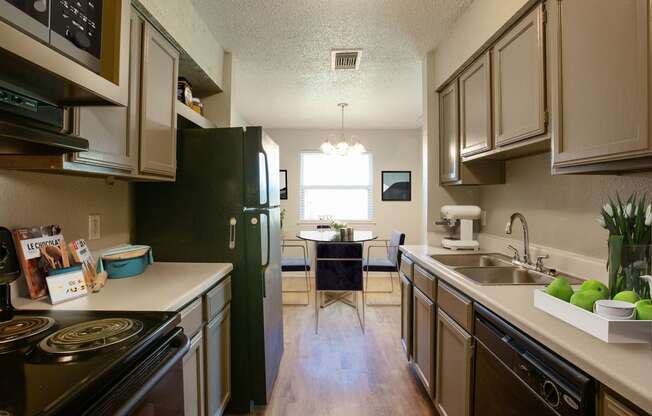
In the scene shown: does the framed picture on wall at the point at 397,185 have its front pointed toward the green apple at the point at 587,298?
yes

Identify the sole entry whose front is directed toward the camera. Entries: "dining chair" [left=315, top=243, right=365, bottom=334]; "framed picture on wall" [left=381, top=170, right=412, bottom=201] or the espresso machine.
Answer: the framed picture on wall

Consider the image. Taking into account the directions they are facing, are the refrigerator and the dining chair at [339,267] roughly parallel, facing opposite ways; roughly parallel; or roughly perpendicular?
roughly perpendicular

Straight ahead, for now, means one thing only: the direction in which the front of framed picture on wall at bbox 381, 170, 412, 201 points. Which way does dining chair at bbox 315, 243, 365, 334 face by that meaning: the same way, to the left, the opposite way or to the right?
the opposite way

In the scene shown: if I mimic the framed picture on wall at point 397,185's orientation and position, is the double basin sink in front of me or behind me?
in front

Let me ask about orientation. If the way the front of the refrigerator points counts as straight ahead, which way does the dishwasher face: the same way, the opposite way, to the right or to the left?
the opposite way

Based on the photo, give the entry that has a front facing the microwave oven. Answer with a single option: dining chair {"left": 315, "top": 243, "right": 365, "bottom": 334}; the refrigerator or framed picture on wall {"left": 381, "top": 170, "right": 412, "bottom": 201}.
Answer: the framed picture on wall

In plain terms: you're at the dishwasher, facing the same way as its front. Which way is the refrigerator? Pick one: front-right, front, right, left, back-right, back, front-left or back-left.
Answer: front-right

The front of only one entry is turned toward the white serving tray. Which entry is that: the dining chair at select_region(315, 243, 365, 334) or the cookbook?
the cookbook

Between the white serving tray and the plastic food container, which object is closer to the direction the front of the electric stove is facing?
the white serving tray

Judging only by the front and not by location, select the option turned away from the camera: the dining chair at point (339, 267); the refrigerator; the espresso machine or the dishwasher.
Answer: the dining chair

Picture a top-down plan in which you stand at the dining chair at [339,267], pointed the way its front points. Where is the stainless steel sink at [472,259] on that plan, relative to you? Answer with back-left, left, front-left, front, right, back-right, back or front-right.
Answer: back-right

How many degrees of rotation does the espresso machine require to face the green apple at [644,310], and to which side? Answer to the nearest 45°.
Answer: approximately 90° to its left

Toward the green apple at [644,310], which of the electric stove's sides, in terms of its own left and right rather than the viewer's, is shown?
front

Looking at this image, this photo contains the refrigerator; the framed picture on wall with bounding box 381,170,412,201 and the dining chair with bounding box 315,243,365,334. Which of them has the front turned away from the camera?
the dining chair

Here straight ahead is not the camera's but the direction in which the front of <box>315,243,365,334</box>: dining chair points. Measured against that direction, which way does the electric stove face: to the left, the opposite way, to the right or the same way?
to the right

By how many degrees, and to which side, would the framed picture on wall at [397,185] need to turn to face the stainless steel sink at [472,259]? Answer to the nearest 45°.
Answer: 0° — it already faces it

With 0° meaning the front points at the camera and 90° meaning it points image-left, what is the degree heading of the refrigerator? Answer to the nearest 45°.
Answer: approximately 270°
